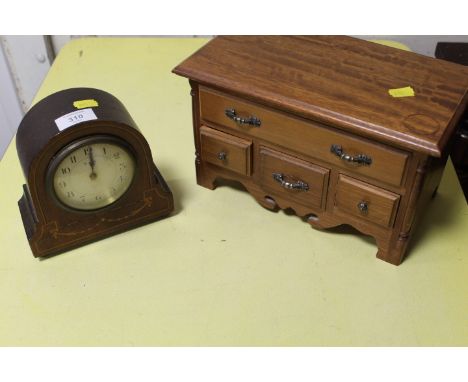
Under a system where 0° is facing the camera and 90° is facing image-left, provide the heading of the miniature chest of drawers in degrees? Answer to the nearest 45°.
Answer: approximately 45°

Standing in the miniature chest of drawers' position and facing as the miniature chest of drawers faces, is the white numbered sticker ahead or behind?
ahead

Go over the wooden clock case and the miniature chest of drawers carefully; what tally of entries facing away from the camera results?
0

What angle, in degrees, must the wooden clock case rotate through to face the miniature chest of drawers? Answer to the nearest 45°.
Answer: approximately 45° to its left

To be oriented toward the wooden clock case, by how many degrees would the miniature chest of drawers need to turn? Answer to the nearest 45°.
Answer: approximately 45° to its right
